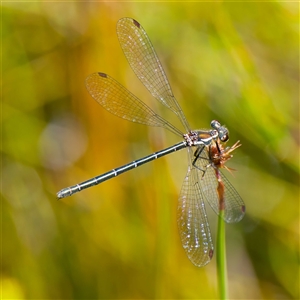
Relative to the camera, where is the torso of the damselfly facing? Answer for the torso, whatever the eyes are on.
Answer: to the viewer's right
